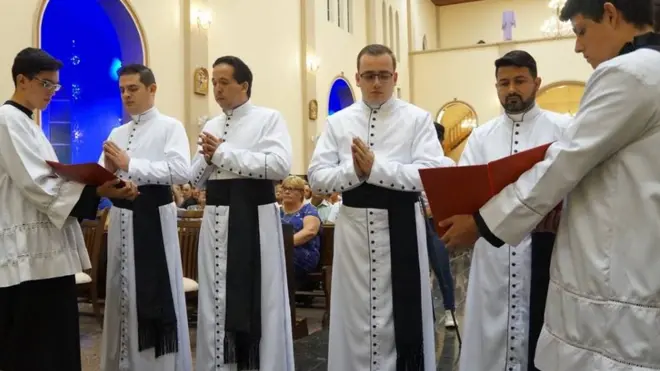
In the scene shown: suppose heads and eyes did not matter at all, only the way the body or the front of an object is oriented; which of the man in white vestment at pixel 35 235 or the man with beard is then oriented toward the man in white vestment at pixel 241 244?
the man in white vestment at pixel 35 235

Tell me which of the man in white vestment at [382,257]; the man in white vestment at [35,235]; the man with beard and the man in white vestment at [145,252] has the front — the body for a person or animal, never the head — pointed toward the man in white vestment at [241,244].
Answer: the man in white vestment at [35,235]

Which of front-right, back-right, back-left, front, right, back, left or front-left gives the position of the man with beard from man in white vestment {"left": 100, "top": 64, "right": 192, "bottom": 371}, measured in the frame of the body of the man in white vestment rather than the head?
left

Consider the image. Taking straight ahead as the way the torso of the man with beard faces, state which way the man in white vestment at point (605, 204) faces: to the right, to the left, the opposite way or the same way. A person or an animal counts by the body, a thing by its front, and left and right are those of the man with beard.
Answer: to the right

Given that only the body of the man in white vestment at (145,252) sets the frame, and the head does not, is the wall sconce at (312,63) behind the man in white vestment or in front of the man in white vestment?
behind

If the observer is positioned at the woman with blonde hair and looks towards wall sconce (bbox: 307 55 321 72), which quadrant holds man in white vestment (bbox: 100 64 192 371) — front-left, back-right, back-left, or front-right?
back-left

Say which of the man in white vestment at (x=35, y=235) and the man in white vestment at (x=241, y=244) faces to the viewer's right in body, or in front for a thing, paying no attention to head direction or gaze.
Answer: the man in white vestment at (x=35, y=235)

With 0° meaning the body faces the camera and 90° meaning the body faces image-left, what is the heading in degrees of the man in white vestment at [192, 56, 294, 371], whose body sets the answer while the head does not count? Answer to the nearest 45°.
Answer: approximately 45°

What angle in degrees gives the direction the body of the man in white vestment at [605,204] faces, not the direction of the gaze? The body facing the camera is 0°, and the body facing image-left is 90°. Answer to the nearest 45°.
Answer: approximately 90°

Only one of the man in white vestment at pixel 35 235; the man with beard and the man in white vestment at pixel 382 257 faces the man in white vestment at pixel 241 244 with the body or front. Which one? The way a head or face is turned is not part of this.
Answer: the man in white vestment at pixel 35 235

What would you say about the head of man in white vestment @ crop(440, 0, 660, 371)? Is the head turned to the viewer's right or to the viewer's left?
to the viewer's left

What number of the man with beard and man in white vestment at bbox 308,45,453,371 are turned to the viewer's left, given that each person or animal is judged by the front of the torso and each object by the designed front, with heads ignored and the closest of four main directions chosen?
0

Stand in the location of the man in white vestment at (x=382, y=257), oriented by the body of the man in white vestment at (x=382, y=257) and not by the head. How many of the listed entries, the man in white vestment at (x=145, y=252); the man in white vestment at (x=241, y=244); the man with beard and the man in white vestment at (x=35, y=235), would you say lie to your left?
1

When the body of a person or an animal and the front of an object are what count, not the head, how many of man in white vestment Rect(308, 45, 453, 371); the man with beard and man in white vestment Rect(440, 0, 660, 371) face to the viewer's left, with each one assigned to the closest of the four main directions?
1

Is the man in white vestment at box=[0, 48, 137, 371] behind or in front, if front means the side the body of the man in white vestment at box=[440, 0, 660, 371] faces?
in front

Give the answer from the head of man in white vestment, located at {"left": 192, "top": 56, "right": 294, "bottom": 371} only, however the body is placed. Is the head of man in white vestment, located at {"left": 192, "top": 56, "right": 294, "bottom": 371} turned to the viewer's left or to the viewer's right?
to the viewer's left

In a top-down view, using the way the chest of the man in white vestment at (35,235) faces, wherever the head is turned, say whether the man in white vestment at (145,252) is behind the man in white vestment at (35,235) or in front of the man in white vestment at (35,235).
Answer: in front
